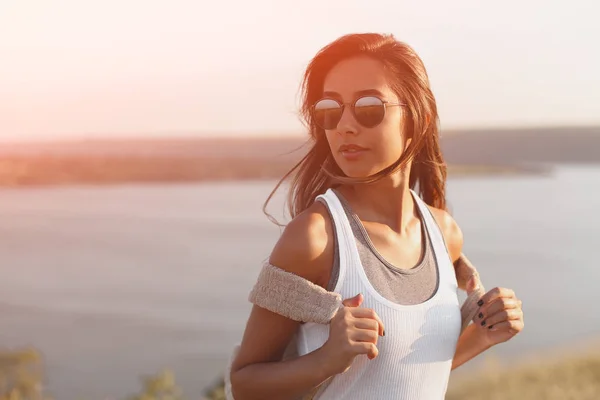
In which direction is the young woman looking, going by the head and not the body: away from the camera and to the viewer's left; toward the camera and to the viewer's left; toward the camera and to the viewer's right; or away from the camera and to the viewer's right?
toward the camera and to the viewer's left

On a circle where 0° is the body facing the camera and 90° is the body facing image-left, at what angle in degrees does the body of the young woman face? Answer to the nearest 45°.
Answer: approximately 315°
